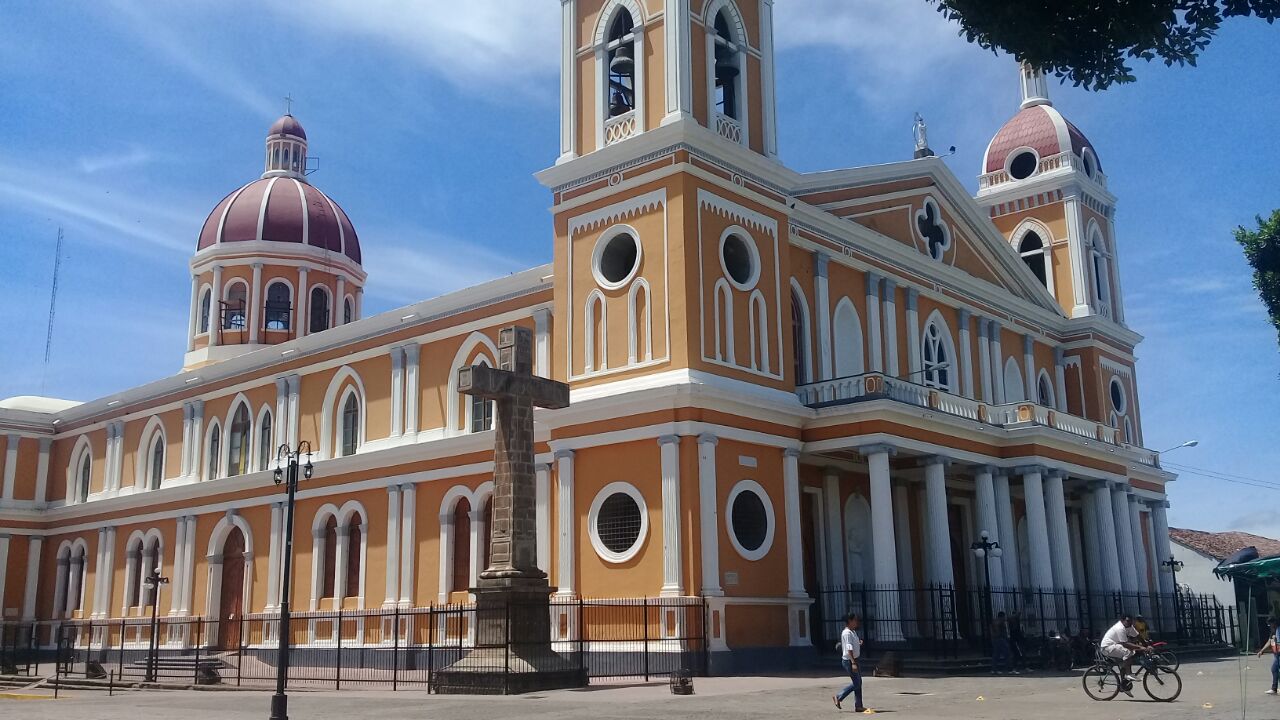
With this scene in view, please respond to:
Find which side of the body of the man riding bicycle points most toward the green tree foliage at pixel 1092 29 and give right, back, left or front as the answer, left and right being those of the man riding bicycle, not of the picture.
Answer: right

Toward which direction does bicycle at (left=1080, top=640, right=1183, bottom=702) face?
to the viewer's right

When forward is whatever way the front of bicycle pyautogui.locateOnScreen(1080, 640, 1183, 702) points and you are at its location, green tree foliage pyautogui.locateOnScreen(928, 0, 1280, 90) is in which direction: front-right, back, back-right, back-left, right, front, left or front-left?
right

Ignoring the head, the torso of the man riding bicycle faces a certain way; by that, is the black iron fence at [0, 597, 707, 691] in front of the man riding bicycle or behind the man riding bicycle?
behind

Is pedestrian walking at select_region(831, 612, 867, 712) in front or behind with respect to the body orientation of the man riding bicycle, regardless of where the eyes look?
behind

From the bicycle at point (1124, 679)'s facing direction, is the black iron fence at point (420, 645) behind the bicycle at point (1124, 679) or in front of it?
behind

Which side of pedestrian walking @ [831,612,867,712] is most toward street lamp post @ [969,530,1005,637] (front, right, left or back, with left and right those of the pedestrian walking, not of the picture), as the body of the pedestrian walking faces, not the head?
left
